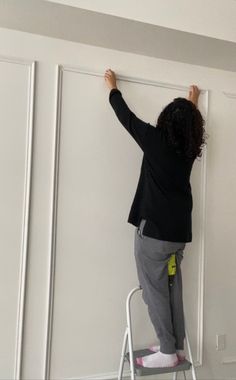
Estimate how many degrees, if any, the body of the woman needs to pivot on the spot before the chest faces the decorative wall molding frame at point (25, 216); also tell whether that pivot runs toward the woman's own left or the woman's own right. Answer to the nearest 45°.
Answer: approximately 45° to the woman's own left

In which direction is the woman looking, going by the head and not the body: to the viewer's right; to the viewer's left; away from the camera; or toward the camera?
away from the camera

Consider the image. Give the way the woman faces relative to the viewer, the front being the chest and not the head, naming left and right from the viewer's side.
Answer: facing away from the viewer and to the left of the viewer

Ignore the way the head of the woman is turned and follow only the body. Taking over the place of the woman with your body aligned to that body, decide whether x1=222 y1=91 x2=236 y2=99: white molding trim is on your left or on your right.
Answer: on your right
